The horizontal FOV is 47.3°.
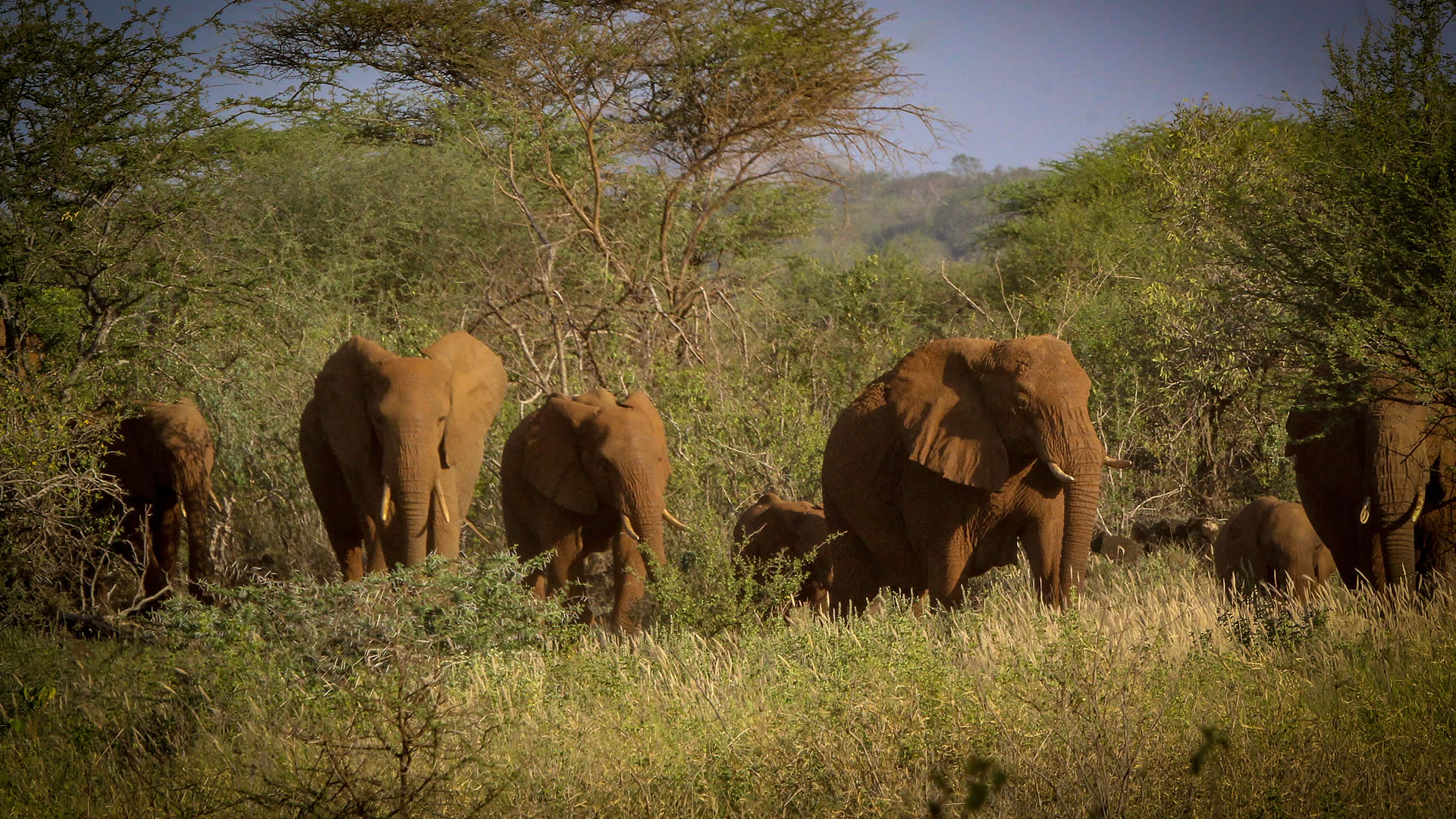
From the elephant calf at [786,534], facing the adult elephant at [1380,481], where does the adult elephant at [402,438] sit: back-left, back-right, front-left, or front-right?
back-left

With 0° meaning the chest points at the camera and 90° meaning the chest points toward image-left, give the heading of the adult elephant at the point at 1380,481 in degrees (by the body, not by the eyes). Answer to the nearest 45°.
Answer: approximately 0°

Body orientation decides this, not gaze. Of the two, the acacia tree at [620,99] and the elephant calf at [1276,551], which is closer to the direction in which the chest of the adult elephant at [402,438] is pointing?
the elephant calf

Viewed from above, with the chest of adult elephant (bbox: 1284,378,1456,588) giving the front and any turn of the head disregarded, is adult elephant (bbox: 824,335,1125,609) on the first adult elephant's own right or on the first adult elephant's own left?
on the first adult elephant's own right

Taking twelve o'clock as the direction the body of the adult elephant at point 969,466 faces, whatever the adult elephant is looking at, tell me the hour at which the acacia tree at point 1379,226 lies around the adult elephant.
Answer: The acacia tree is roughly at 10 o'clock from the adult elephant.
